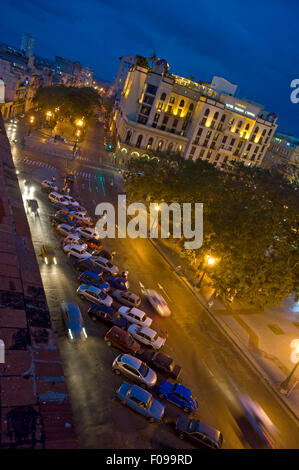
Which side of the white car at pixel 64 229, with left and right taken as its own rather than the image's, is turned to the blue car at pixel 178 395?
front

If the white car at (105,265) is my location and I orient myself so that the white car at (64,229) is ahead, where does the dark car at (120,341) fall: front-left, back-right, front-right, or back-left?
back-left

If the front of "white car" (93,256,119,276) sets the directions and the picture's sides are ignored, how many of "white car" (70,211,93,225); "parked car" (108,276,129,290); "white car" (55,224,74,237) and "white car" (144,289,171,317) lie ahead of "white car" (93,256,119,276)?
2

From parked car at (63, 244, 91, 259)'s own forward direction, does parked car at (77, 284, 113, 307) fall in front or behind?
in front

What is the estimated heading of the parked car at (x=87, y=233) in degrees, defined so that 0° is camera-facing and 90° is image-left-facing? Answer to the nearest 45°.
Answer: approximately 315°

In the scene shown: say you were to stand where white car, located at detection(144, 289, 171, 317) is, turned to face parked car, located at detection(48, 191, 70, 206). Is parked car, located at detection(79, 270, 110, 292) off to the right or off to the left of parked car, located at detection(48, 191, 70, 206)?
left

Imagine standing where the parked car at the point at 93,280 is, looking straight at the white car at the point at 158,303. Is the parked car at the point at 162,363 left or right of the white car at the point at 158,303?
right

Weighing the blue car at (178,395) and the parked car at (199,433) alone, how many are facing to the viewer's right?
0
